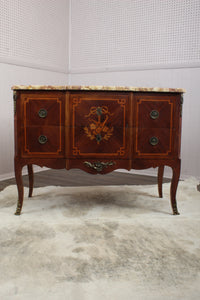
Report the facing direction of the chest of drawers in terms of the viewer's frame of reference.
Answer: facing the viewer
